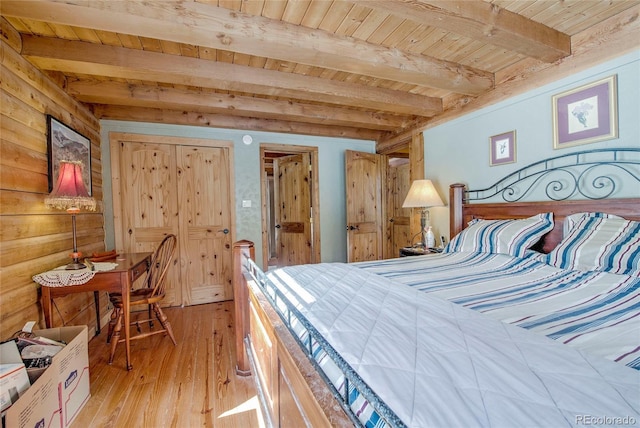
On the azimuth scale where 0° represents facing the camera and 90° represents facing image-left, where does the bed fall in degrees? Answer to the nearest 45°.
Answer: approximately 45°

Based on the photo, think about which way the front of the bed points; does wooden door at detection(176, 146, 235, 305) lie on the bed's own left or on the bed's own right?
on the bed's own right

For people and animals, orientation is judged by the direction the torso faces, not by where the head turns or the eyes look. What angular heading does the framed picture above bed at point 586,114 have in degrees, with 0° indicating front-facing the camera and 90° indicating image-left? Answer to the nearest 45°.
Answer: approximately 45°

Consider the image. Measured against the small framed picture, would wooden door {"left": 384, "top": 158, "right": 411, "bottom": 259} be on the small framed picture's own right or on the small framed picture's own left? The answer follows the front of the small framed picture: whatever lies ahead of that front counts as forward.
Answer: on the small framed picture's own right

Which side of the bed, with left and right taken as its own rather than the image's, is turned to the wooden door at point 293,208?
right
